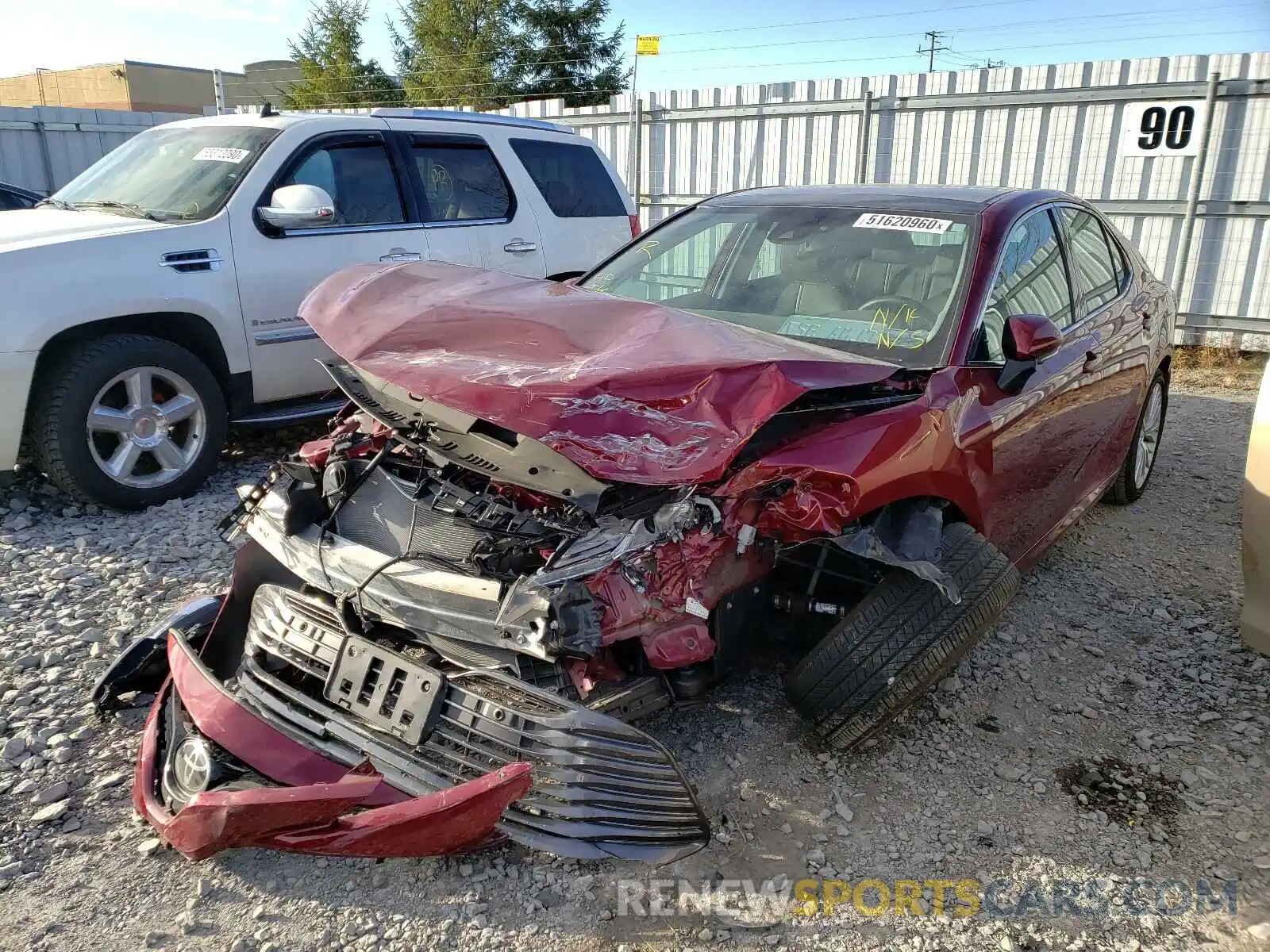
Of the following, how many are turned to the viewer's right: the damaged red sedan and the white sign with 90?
0

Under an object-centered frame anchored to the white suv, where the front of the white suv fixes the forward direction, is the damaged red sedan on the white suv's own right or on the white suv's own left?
on the white suv's own left

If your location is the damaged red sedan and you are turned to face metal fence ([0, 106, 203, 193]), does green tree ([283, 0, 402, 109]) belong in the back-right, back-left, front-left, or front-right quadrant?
front-right

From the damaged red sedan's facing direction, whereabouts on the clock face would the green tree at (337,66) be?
The green tree is roughly at 4 o'clock from the damaged red sedan.

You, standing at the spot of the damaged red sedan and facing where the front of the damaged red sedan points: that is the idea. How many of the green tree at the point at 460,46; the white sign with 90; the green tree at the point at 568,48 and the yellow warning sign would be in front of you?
0

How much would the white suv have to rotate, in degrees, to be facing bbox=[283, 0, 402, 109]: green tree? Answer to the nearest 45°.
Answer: approximately 135° to its right

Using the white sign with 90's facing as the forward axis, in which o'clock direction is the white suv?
The white suv is roughly at 1 o'clock from the white sign with 90.

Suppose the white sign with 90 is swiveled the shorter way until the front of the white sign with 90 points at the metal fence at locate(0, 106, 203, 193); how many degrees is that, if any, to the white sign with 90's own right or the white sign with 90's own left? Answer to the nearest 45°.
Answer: approximately 90° to the white sign with 90's own right

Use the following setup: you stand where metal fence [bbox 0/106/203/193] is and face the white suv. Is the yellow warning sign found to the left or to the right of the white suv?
left

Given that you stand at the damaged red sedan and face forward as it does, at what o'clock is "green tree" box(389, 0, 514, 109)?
The green tree is roughly at 4 o'clock from the damaged red sedan.

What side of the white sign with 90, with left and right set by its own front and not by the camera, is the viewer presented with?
front

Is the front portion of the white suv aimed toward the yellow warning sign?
no

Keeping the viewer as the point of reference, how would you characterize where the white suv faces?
facing the viewer and to the left of the viewer

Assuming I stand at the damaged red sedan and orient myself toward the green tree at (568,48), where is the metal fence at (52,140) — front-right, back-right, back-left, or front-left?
front-left

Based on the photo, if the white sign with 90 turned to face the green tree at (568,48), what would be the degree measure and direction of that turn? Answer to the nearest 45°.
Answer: approximately 135° to its right

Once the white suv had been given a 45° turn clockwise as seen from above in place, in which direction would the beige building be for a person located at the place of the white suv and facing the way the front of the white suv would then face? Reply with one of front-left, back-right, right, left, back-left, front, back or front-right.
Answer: right

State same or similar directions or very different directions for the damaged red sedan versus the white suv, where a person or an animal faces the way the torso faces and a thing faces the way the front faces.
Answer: same or similar directions

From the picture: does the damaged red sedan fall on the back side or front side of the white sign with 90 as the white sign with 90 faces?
on the front side
